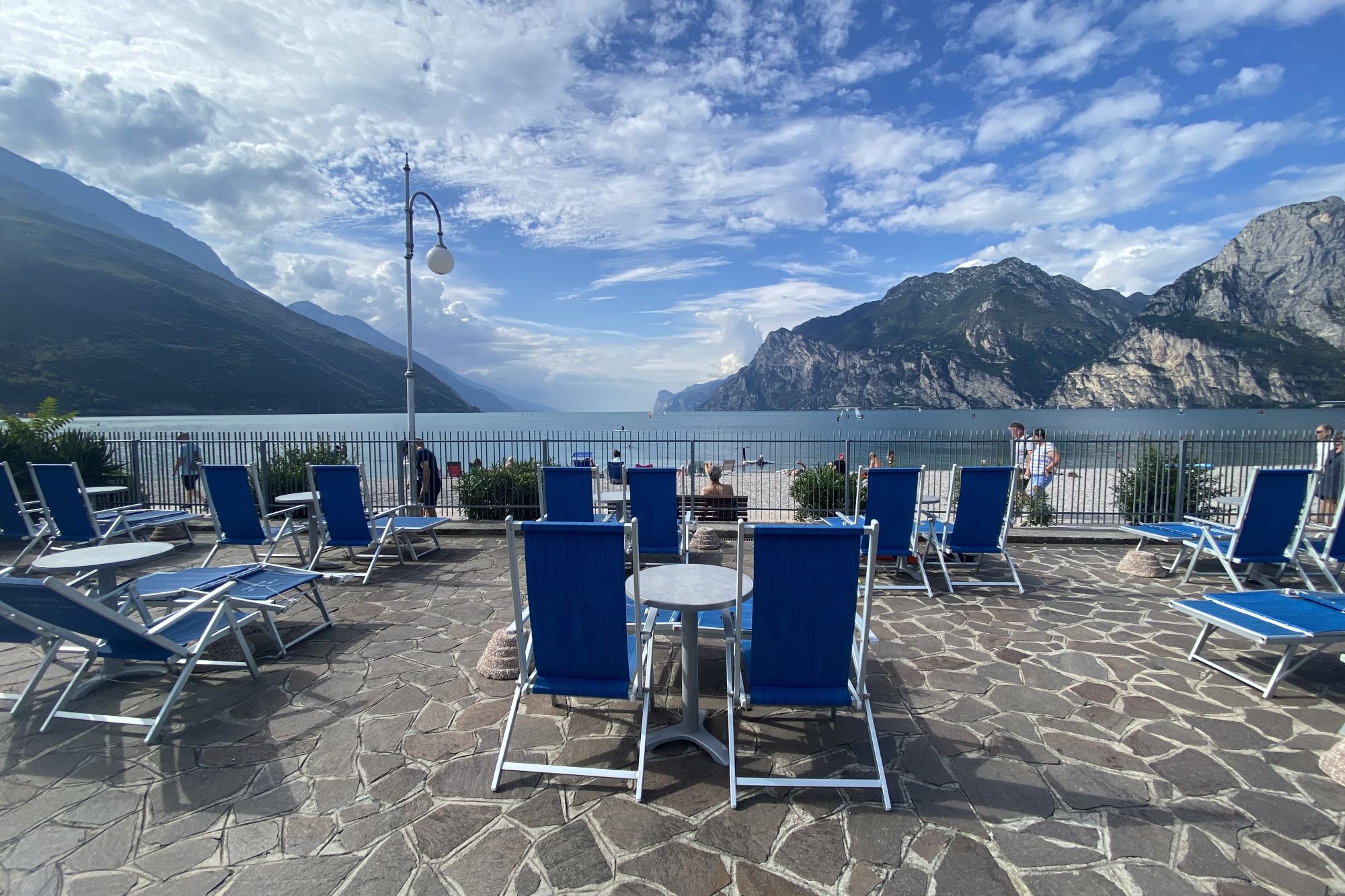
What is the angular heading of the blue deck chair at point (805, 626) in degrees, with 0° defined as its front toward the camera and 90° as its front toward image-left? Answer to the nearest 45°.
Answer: approximately 180°

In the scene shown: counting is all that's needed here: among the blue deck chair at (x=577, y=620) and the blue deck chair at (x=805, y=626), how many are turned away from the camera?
2

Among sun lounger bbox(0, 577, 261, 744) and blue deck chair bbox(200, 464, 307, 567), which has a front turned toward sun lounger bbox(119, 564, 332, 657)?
sun lounger bbox(0, 577, 261, 744)

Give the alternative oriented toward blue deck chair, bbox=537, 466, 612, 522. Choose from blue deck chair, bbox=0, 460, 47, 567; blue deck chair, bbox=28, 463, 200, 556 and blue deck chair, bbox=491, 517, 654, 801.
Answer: blue deck chair, bbox=491, 517, 654, 801

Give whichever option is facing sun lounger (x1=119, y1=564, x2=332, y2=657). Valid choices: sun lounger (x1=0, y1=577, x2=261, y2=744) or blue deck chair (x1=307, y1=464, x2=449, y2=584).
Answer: sun lounger (x1=0, y1=577, x2=261, y2=744)

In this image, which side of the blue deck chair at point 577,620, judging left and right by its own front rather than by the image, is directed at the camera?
back

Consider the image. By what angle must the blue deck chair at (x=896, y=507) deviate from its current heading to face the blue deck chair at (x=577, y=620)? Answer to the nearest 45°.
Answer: approximately 135° to its left

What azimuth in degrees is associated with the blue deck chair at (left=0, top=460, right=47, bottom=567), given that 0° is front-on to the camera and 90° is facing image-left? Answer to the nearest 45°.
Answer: approximately 225°

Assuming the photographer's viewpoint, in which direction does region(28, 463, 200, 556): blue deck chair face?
facing away from the viewer and to the right of the viewer

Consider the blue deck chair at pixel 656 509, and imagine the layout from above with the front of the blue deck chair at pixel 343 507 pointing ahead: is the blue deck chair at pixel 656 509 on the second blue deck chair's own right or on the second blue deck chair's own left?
on the second blue deck chair's own right

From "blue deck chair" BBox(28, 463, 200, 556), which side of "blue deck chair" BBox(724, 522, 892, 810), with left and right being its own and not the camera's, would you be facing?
left
